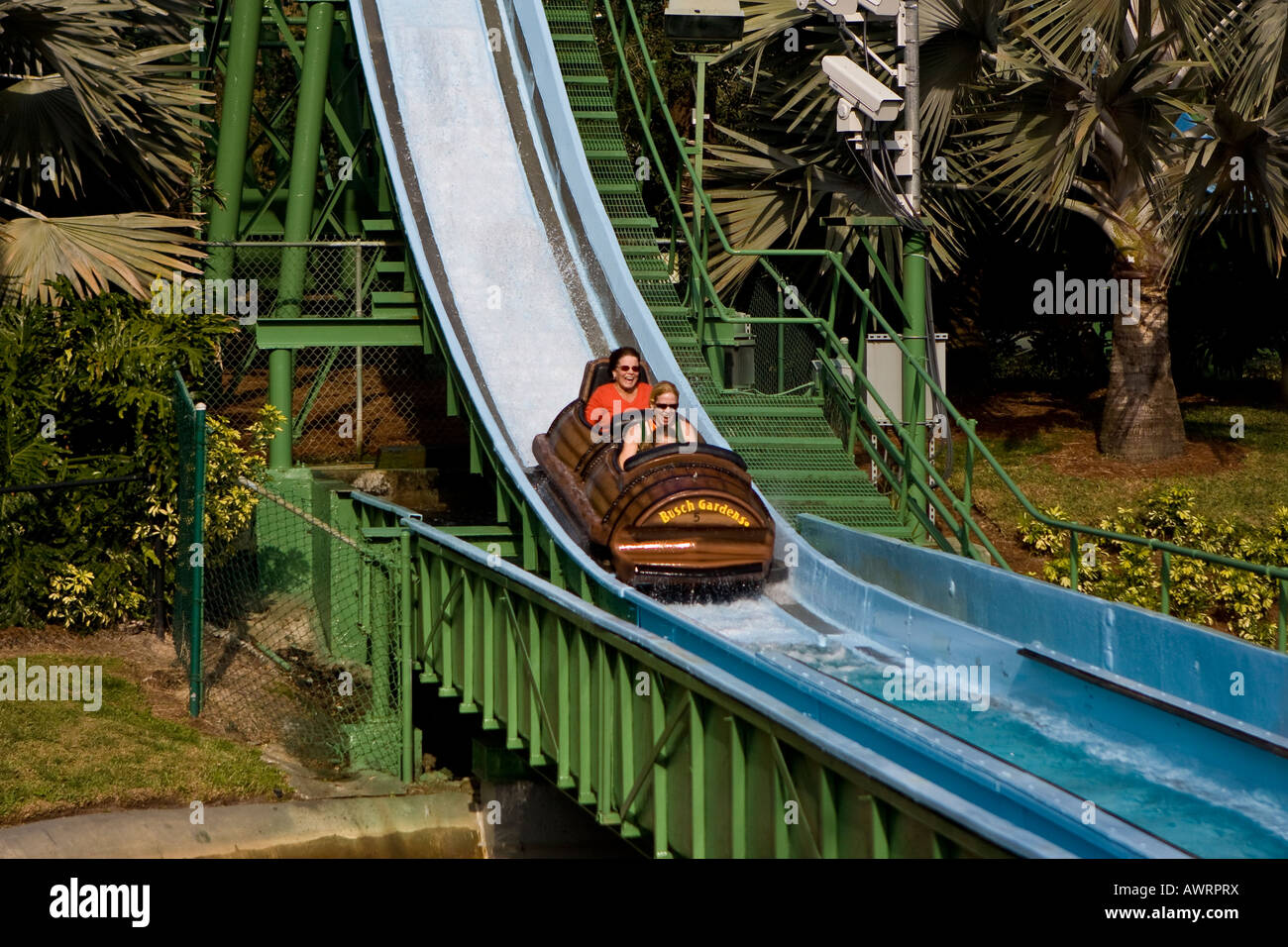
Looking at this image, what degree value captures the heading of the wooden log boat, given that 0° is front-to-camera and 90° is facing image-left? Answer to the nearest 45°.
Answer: approximately 315°

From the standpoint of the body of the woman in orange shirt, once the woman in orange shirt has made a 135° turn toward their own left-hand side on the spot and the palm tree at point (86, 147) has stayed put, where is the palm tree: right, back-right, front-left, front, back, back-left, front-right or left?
left

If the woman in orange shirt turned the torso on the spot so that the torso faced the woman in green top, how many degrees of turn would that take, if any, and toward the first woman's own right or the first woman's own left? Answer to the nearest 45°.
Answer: approximately 45° to the first woman's own right

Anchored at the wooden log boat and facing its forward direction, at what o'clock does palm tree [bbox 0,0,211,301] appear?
The palm tree is roughly at 5 o'clock from the wooden log boat.

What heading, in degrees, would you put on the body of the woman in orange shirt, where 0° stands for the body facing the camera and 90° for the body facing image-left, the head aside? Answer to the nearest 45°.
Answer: approximately 315°

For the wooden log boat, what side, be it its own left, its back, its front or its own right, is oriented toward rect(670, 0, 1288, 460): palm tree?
left

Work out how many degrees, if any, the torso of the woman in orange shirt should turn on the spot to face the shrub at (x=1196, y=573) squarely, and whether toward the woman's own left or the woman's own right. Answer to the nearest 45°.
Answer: approximately 45° to the woman's own left

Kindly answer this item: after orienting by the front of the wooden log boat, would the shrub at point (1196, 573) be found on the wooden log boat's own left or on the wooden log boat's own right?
on the wooden log boat's own left
